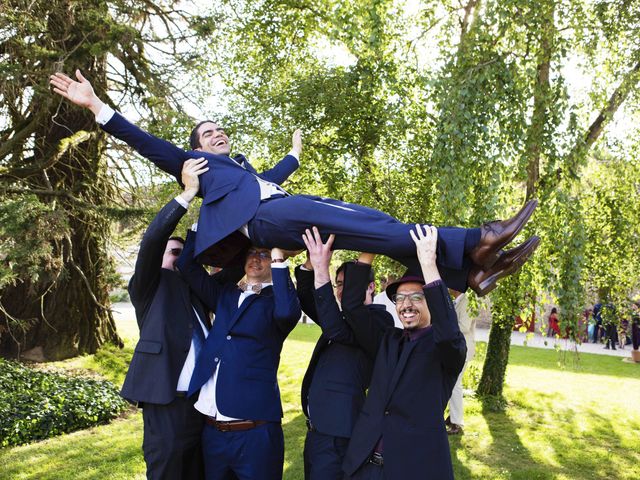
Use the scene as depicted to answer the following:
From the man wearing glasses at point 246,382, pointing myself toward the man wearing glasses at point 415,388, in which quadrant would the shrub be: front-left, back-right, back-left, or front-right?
back-left

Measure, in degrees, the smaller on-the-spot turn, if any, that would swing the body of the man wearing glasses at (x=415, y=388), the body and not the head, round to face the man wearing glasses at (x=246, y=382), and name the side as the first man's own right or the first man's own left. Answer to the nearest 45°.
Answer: approximately 45° to the first man's own right

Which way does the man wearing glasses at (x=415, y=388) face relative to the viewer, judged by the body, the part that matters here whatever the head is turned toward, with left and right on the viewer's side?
facing the viewer and to the left of the viewer

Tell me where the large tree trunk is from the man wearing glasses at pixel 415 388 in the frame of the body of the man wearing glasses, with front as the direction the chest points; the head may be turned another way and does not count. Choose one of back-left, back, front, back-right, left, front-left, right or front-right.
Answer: right

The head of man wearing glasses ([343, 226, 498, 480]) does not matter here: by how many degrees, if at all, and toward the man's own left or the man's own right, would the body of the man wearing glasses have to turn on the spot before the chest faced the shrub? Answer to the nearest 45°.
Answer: approximately 90° to the man's own right

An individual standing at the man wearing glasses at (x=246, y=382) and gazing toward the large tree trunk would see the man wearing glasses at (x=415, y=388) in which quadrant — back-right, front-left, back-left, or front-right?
back-right

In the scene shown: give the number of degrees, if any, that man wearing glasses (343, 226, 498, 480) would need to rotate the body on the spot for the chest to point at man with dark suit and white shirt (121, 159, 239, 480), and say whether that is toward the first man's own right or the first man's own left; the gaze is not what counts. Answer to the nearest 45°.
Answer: approximately 45° to the first man's own right

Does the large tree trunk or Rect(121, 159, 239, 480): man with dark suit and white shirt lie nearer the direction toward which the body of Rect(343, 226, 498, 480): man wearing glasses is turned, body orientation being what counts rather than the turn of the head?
the man with dark suit and white shirt

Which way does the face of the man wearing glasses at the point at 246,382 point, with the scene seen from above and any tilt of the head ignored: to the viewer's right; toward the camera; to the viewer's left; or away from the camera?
toward the camera
